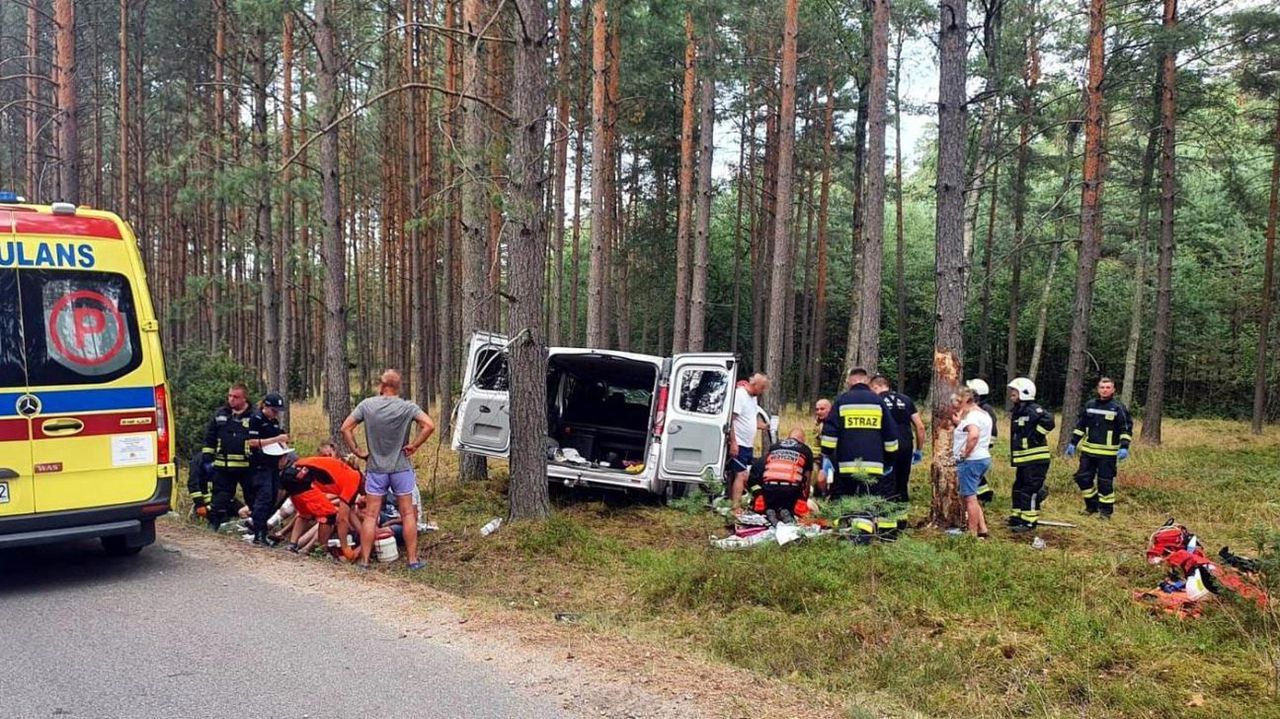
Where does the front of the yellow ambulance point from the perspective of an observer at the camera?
facing away from the viewer

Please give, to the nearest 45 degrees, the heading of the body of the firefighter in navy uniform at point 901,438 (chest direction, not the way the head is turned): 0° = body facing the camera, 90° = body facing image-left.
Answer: approximately 135°

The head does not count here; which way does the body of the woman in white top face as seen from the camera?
to the viewer's left

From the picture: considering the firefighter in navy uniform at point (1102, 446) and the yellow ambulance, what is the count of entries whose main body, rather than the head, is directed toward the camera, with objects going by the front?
1

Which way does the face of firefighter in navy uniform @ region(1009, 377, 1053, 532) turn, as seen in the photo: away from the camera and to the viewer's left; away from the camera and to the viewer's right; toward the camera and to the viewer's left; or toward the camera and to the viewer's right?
toward the camera and to the viewer's left

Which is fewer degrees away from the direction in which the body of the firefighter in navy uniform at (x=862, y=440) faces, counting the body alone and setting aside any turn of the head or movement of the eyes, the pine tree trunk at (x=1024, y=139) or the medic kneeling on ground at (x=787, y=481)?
the pine tree trunk

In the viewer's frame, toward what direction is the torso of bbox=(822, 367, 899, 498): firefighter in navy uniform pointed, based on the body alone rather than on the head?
away from the camera

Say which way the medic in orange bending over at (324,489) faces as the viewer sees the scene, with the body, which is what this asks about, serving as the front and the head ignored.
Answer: to the viewer's left

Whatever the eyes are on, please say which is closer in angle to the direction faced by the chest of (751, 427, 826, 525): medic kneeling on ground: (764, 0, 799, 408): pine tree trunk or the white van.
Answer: the pine tree trunk

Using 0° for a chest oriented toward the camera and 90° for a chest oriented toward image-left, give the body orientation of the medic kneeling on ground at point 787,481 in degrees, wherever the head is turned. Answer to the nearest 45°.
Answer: approximately 180°

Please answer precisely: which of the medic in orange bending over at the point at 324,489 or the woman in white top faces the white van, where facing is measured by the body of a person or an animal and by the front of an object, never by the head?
the woman in white top

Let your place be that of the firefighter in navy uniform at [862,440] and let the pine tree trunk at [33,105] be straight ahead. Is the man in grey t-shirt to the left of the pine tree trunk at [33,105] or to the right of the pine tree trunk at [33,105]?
left

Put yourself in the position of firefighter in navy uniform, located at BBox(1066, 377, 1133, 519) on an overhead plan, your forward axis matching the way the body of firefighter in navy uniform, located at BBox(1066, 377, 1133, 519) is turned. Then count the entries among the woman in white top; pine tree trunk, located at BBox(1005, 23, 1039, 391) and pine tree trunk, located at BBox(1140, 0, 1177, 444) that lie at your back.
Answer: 2
